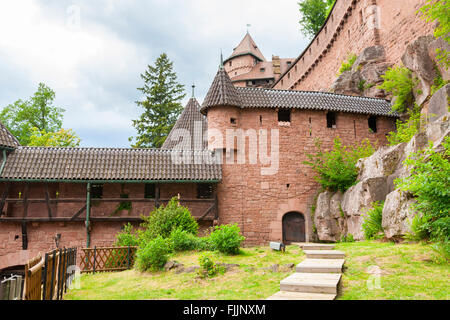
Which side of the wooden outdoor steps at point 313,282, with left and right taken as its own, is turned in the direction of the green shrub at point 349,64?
back

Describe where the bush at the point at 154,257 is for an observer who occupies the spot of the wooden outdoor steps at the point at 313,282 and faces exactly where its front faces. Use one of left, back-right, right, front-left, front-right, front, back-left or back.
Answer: back-right

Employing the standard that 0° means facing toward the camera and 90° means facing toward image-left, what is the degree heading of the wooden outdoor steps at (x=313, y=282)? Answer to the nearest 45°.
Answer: approximately 0°

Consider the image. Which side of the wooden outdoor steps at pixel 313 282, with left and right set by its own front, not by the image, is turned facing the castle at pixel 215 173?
back

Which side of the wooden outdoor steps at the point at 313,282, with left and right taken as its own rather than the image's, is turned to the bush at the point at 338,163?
back

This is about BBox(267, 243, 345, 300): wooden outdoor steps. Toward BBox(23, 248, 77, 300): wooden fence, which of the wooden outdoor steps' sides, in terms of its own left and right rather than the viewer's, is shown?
right

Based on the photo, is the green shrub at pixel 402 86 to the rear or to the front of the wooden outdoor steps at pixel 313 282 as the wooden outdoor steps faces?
to the rear

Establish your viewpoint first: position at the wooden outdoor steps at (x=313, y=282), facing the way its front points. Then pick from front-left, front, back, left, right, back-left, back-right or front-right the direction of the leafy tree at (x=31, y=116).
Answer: back-right

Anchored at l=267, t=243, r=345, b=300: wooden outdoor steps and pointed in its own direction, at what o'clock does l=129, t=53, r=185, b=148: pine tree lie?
The pine tree is roughly at 5 o'clock from the wooden outdoor steps.
